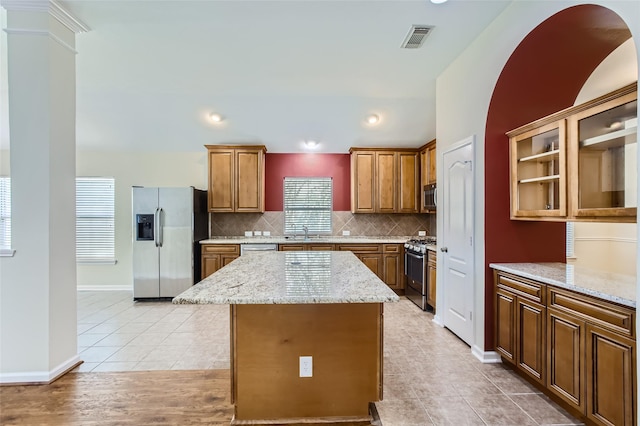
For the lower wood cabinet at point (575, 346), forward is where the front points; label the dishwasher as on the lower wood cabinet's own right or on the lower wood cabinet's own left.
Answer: on the lower wood cabinet's own right

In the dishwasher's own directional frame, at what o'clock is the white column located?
The white column is roughly at 1 o'clock from the dishwasher.

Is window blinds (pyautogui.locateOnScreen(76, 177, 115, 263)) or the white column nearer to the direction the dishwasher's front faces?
the white column

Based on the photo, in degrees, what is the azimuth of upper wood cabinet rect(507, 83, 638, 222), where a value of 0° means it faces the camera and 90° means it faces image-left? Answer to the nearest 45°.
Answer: approximately 45°

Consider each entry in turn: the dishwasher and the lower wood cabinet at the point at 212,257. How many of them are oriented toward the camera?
2

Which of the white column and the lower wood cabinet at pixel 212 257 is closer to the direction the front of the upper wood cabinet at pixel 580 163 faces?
the white column

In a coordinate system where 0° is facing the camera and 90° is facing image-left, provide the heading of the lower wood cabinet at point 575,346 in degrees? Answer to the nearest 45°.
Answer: approximately 45°

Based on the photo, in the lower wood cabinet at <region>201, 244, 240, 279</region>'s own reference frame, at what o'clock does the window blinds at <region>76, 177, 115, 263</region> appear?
The window blinds is roughly at 4 o'clock from the lower wood cabinet.

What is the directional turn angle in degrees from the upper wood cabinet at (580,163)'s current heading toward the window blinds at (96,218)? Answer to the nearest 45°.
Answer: approximately 45° to its right

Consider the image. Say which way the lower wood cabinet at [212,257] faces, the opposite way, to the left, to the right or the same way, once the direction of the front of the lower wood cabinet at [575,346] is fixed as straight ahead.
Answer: to the left

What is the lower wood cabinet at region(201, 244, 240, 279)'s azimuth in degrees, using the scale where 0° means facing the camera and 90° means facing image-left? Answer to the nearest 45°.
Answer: approximately 0°

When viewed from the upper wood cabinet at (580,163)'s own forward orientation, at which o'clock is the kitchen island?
The kitchen island is roughly at 12 o'clock from the upper wood cabinet.
